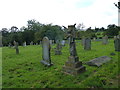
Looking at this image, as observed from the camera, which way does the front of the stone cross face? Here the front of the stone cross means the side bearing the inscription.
facing the viewer and to the left of the viewer
